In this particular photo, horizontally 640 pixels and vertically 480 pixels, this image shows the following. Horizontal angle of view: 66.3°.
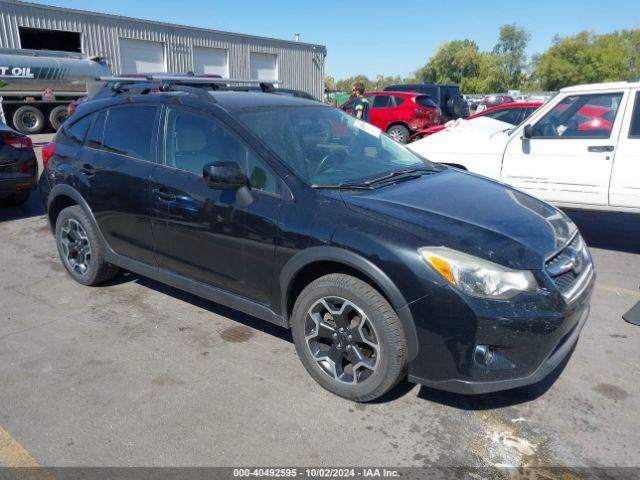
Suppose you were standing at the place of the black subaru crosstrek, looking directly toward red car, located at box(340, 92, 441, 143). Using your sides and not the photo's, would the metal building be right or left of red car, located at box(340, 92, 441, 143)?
left

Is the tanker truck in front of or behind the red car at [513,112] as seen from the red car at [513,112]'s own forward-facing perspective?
in front

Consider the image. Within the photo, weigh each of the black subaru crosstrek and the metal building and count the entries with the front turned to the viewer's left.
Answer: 0

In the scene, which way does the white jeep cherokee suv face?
to the viewer's left

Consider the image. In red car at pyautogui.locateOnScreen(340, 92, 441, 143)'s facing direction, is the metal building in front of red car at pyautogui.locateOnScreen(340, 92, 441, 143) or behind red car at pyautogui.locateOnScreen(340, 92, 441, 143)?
in front

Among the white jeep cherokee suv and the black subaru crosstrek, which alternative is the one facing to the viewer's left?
the white jeep cherokee suv

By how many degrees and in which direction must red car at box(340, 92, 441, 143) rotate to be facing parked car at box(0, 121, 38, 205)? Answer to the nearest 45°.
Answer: approximately 90° to its left

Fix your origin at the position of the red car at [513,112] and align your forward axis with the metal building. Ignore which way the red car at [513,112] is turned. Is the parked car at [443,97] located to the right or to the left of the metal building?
right

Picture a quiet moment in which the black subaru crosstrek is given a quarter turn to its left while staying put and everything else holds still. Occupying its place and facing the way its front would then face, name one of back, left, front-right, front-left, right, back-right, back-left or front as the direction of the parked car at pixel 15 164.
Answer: left

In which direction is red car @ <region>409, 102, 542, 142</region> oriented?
to the viewer's left

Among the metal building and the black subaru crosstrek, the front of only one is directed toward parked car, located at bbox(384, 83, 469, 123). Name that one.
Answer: the metal building

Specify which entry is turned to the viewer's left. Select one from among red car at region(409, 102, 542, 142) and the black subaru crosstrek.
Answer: the red car

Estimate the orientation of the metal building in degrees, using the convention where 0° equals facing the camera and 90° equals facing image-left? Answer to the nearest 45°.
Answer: approximately 315°

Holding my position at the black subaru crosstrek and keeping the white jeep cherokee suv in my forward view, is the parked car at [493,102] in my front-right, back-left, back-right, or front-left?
front-left

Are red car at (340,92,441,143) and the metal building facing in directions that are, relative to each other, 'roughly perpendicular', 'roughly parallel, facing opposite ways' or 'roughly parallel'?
roughly parallel, facing opposite ways

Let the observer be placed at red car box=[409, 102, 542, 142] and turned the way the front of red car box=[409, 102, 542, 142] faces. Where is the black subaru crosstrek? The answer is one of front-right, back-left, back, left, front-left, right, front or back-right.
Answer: left
